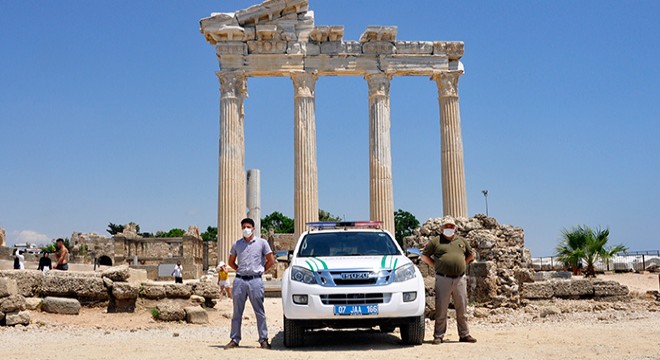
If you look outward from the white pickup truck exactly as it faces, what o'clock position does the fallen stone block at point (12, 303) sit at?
The fallen stone block is roughly at 4 o'clock from the white pickup truck.

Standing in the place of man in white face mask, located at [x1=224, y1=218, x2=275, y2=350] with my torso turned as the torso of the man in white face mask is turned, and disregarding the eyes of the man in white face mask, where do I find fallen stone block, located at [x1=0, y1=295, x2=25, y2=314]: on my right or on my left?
on my right

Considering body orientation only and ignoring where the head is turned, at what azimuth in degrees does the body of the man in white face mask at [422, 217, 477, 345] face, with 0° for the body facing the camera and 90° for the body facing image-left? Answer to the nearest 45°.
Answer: approximately 0°

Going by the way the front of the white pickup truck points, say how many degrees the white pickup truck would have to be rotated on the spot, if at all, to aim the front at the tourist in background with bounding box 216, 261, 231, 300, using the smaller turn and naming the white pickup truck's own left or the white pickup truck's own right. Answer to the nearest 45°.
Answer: approximately 180°

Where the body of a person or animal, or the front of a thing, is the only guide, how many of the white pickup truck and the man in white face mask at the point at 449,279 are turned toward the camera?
2

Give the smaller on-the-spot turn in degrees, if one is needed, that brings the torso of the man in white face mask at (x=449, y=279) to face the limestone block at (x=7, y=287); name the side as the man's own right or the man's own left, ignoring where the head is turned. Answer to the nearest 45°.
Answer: approximately 90° to the man's own right

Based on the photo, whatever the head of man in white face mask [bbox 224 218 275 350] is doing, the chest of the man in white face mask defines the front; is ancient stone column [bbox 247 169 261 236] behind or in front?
behind
